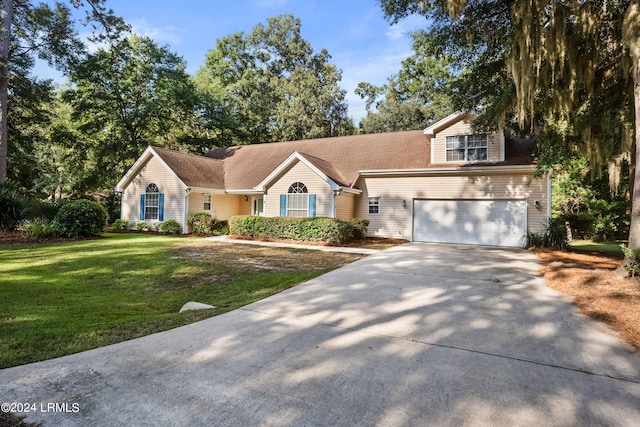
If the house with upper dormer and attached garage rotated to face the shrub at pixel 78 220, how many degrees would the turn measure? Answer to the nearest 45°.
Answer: approximately 90° to its right

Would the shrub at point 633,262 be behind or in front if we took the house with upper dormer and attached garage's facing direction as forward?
in front

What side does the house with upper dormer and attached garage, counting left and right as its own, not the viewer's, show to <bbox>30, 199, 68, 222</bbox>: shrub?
right

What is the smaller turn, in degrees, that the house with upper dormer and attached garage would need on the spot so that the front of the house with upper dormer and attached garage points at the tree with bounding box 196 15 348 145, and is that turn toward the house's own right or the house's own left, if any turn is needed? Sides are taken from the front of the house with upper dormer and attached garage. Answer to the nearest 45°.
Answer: approximately 135° to the house's own right

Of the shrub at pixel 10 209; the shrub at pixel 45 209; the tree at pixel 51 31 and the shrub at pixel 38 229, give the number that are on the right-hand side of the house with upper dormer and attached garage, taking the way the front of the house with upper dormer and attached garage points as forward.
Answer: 4

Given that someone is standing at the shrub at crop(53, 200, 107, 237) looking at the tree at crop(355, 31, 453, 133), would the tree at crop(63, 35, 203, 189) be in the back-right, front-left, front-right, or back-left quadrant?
front-left

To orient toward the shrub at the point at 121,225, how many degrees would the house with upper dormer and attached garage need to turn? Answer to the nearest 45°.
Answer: approximately 90° to its right

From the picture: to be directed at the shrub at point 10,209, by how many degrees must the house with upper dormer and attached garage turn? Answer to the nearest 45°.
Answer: approximately 90° to its right

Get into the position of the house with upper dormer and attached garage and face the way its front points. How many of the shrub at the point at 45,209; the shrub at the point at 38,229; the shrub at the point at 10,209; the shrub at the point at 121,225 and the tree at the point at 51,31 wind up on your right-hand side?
5

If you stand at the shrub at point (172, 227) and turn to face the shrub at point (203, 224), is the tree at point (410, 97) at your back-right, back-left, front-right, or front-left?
front-left

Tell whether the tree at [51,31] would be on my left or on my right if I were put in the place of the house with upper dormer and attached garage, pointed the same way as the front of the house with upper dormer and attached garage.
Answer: on my right

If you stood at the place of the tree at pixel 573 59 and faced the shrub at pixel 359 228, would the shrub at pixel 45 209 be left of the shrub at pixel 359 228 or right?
left

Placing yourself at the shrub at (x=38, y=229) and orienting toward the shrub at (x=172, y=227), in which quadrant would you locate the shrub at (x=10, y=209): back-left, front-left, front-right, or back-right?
back-left

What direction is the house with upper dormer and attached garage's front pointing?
toward the camera
